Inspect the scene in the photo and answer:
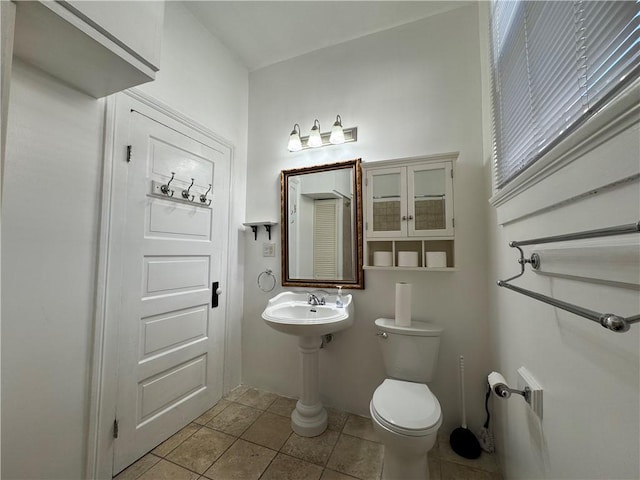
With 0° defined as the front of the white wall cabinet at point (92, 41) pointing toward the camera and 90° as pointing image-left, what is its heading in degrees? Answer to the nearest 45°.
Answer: approximately 315°

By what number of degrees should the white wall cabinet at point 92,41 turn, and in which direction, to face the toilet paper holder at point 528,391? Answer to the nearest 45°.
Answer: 0° — it already faces it

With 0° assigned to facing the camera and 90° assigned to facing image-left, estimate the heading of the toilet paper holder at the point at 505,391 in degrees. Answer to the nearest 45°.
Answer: approximately 90°

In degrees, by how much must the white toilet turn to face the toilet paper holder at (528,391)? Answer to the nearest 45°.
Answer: approximately 45° to its left

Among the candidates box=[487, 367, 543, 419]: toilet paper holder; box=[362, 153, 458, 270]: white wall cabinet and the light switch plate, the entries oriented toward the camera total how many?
2
